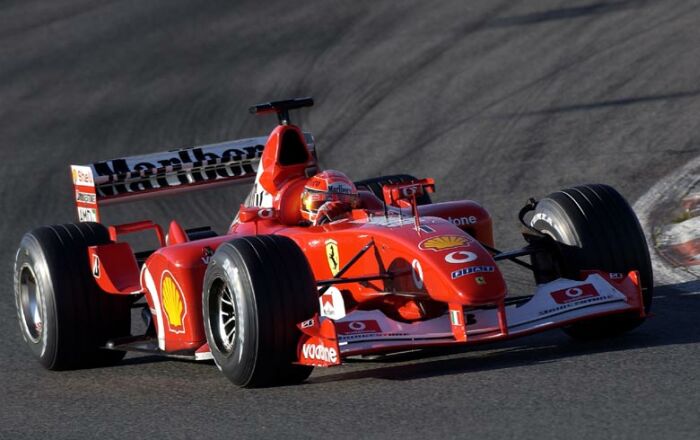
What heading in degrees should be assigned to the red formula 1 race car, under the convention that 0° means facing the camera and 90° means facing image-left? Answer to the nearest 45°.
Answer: approximately 315°
